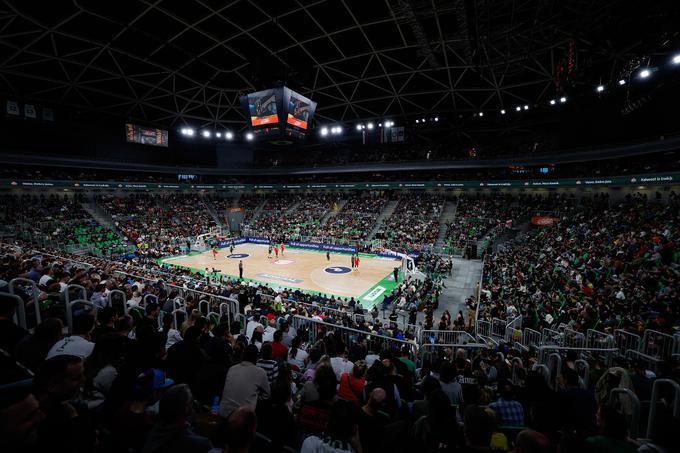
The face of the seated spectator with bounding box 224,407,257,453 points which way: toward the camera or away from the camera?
away from the camera

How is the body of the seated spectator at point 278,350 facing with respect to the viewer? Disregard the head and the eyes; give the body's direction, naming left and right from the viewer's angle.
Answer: facing away from the viewer

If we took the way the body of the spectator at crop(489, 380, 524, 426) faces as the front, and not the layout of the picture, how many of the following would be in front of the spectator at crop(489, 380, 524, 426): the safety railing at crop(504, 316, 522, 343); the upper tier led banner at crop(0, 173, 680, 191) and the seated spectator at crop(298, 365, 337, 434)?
2

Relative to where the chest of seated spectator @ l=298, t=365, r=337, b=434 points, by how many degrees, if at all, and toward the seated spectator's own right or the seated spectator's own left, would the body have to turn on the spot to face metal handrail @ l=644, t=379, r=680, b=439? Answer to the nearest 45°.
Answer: approximately 90° to the seated spectator's own right

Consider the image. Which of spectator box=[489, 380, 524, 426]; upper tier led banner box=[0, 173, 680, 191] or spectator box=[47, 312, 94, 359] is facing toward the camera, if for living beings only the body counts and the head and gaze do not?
the upper tier led banner

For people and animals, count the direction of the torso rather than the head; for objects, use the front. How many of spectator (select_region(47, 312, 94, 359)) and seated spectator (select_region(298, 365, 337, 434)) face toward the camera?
0

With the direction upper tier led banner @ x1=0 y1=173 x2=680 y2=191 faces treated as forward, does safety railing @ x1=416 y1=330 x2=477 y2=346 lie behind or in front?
in front

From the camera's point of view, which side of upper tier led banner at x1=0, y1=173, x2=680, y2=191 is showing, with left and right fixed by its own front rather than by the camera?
front

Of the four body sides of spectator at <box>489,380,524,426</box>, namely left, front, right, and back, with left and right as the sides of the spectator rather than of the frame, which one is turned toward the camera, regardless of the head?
back

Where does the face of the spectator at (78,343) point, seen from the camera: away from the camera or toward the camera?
away from the camera

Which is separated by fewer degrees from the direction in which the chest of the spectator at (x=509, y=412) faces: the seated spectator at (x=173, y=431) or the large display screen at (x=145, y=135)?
the large display screen

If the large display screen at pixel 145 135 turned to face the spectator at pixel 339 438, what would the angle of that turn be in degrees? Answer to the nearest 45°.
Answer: approximately 45° to its right

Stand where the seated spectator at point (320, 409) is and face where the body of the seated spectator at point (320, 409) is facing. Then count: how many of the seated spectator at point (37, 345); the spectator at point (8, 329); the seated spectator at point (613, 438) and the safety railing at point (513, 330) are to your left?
2

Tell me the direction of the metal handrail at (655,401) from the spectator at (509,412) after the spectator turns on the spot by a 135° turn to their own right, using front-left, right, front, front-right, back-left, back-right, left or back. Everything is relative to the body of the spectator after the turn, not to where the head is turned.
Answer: left

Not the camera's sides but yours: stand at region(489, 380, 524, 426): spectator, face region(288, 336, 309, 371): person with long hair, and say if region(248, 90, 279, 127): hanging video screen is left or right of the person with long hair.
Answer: right

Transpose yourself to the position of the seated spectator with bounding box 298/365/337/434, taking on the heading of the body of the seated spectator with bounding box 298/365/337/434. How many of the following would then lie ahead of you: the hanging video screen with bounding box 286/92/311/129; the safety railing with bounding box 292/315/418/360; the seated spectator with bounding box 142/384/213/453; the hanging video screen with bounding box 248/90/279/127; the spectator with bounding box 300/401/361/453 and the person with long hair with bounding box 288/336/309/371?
4

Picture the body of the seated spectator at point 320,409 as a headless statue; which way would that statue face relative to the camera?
away from the camera
